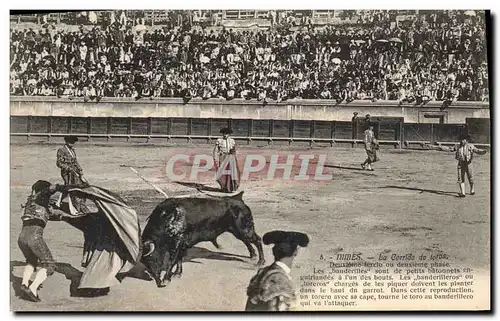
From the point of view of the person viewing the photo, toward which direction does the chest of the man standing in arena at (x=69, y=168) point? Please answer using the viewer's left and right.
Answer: facing the viewer and to the right of the viewer

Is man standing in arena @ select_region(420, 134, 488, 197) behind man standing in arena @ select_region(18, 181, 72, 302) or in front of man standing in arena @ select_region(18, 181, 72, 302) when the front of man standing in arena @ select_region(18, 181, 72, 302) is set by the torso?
in front

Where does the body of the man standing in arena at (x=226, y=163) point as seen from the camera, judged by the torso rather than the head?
toward the camera

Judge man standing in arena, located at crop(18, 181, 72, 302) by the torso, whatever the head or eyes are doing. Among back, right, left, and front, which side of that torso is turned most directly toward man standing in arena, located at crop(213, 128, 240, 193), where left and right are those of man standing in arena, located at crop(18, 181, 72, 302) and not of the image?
front

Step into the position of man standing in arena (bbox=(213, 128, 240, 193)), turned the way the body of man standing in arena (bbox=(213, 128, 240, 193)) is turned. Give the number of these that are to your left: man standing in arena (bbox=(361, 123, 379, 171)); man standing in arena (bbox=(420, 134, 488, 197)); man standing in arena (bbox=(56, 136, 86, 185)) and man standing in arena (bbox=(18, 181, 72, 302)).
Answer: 2

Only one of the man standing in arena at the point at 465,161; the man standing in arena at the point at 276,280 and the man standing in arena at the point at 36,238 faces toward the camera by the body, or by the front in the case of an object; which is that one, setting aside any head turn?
the man standing in arena at the point at 465,161

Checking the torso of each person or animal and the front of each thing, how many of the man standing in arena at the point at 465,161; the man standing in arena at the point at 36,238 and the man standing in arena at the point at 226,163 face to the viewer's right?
1

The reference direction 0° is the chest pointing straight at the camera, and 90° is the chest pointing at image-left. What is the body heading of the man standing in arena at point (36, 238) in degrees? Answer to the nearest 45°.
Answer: approximately 270°

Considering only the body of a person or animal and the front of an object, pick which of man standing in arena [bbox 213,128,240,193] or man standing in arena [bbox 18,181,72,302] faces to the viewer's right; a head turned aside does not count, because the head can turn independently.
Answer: man standing in arena [bbox 18,181,72,302]

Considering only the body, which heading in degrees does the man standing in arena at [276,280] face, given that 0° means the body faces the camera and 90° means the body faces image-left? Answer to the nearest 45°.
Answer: approximately 225°

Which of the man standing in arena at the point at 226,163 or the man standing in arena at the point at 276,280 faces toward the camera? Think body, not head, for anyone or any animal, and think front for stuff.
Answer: the man standing in arena at the point at 226,163

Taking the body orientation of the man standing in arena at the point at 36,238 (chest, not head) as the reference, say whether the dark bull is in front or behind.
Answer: in front
